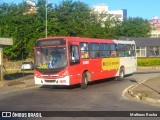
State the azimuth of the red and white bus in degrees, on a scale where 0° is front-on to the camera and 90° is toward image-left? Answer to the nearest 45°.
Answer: approximately 45°
